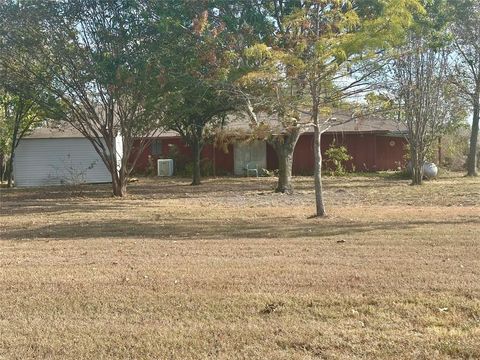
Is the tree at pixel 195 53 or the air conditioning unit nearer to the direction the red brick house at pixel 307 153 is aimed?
the tree

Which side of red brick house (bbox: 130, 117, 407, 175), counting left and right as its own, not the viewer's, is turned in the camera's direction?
front

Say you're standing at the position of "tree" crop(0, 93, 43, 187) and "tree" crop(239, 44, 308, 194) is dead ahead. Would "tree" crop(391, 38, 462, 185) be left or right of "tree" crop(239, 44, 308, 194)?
left

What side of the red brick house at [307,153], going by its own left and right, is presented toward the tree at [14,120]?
right

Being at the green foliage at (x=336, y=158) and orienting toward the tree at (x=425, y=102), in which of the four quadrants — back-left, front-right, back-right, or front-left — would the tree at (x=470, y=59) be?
front-left

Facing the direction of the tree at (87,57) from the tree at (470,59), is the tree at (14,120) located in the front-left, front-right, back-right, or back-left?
front-right

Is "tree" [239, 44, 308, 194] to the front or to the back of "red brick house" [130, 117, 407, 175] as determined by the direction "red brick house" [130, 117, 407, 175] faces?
to the front

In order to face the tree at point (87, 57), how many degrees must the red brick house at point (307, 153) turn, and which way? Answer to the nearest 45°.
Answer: approximately 45° to its right

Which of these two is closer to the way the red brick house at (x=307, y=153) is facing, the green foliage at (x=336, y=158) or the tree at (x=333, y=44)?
the tree

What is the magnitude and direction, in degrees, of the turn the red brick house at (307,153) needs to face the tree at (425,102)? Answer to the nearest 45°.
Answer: approximately 45° to its left

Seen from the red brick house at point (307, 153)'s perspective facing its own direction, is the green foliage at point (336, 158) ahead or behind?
ahead

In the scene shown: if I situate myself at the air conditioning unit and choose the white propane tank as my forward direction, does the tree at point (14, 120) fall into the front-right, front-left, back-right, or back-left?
back-right

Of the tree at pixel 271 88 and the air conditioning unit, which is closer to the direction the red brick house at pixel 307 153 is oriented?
the tree

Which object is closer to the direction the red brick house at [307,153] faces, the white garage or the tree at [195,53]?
the tree
